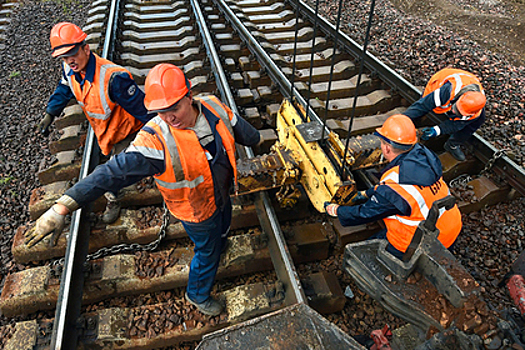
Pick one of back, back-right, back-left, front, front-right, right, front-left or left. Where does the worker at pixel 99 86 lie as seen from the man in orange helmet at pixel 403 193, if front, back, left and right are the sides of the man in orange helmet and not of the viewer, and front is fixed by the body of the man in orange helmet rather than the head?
front-left

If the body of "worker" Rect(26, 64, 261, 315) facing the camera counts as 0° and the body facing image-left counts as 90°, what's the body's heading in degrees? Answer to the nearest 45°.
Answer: approximately 315°

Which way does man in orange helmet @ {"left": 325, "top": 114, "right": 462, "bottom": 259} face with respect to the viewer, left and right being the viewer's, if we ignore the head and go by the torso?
facing away from the viewer and to the left of the viewer

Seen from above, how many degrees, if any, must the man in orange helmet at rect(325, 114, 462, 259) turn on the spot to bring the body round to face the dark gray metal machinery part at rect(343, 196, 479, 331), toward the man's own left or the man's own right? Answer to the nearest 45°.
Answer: approximately 135° to the man's own left

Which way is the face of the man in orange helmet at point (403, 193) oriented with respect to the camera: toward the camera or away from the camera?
away from the camera

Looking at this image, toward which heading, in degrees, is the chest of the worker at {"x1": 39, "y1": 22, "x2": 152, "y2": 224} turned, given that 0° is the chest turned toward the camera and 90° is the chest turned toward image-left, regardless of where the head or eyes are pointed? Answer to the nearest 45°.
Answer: approximately 45°

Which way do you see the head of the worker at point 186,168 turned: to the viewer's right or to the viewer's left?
to the viewer's left

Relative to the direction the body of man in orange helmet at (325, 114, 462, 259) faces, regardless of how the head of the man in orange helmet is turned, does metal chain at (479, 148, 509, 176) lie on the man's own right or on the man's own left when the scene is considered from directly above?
on the man's own right

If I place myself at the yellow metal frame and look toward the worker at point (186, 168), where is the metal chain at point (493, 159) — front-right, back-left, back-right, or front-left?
back-left
